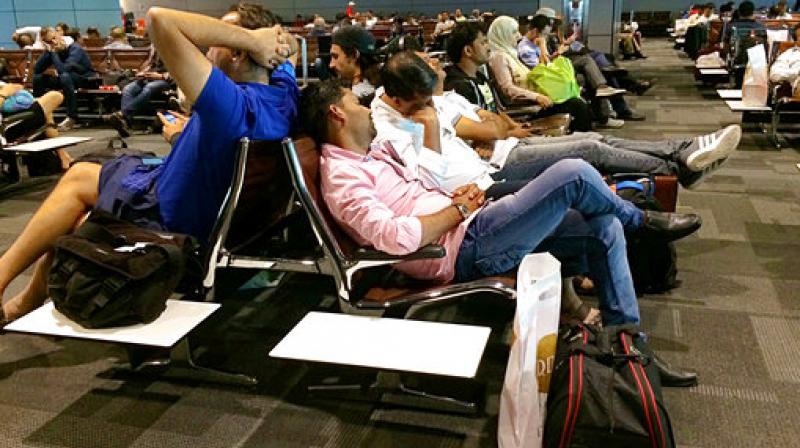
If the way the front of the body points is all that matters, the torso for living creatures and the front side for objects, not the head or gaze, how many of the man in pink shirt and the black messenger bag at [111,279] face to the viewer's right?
1

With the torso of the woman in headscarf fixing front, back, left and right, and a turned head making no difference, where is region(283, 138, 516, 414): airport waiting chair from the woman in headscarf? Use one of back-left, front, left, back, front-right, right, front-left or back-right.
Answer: right

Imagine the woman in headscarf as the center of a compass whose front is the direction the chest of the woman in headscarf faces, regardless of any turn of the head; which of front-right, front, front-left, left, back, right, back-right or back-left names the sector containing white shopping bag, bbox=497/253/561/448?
right

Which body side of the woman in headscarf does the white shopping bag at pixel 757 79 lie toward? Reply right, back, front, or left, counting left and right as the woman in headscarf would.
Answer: front

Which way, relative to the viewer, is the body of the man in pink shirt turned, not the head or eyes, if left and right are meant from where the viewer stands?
facing to the right of the viewer

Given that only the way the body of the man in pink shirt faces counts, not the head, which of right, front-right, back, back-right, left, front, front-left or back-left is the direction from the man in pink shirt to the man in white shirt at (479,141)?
left

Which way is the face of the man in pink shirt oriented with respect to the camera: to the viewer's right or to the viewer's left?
to the viewer's right

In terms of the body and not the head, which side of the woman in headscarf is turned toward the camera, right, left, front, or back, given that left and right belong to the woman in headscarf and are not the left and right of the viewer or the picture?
right

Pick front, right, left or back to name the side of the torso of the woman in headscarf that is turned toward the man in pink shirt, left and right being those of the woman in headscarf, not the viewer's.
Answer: right

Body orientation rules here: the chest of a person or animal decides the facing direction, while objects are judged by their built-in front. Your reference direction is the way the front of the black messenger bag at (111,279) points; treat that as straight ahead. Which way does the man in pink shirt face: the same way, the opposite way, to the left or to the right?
to the left

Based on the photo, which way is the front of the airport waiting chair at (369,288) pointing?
to the viewer's right

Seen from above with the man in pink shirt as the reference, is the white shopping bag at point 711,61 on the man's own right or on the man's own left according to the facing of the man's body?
on the man's own left

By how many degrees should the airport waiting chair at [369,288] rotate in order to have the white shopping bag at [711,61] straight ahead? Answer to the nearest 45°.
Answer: approximately 45° to its left

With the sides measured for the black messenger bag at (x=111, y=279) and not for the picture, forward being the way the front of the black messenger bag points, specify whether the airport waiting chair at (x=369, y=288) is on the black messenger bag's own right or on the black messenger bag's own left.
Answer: on the black messenger bag's own left
